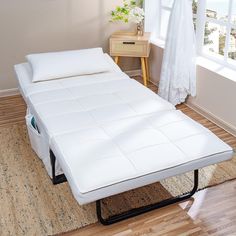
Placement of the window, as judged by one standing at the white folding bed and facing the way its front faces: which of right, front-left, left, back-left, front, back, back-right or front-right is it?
left

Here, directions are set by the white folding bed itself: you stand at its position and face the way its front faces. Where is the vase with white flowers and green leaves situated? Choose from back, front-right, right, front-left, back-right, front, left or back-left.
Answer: back-left

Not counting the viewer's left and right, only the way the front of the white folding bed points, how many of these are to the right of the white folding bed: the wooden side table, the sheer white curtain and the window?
0

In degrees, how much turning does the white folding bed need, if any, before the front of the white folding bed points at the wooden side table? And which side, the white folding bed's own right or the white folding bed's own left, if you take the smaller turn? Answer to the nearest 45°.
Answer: approximately 135° to the white folding bed's own left

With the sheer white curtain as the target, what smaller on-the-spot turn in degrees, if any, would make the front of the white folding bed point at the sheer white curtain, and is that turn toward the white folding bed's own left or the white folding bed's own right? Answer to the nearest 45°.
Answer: approximately 90° to the white folding bed's own left

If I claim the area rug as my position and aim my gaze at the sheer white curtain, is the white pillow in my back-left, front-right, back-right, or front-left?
front-left

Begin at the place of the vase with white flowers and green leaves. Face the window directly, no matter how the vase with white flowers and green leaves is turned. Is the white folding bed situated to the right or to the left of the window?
right

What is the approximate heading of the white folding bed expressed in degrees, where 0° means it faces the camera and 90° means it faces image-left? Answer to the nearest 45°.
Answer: approximately 315°
